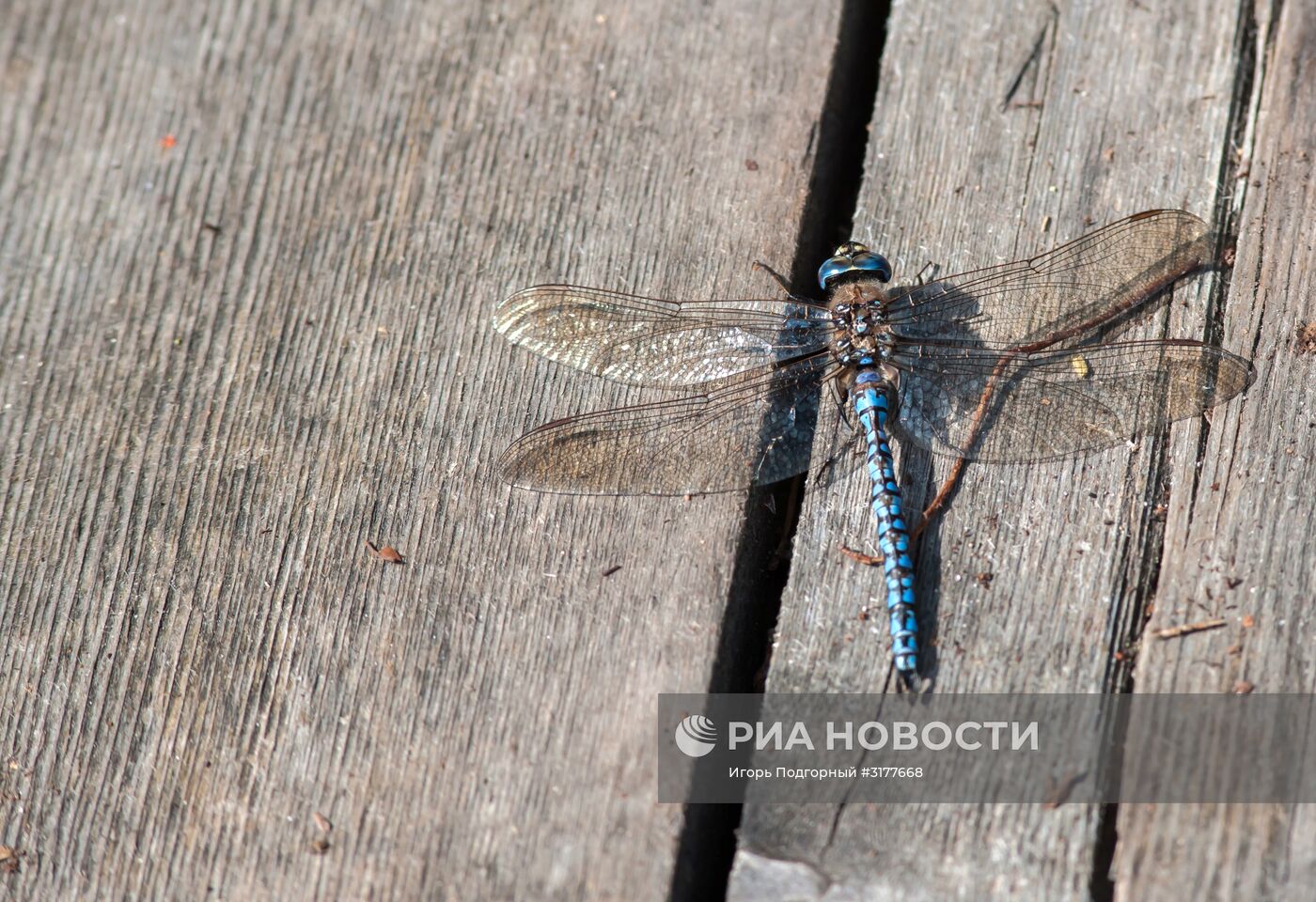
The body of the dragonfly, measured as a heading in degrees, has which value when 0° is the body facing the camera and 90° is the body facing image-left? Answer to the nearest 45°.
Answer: approximately 180°
